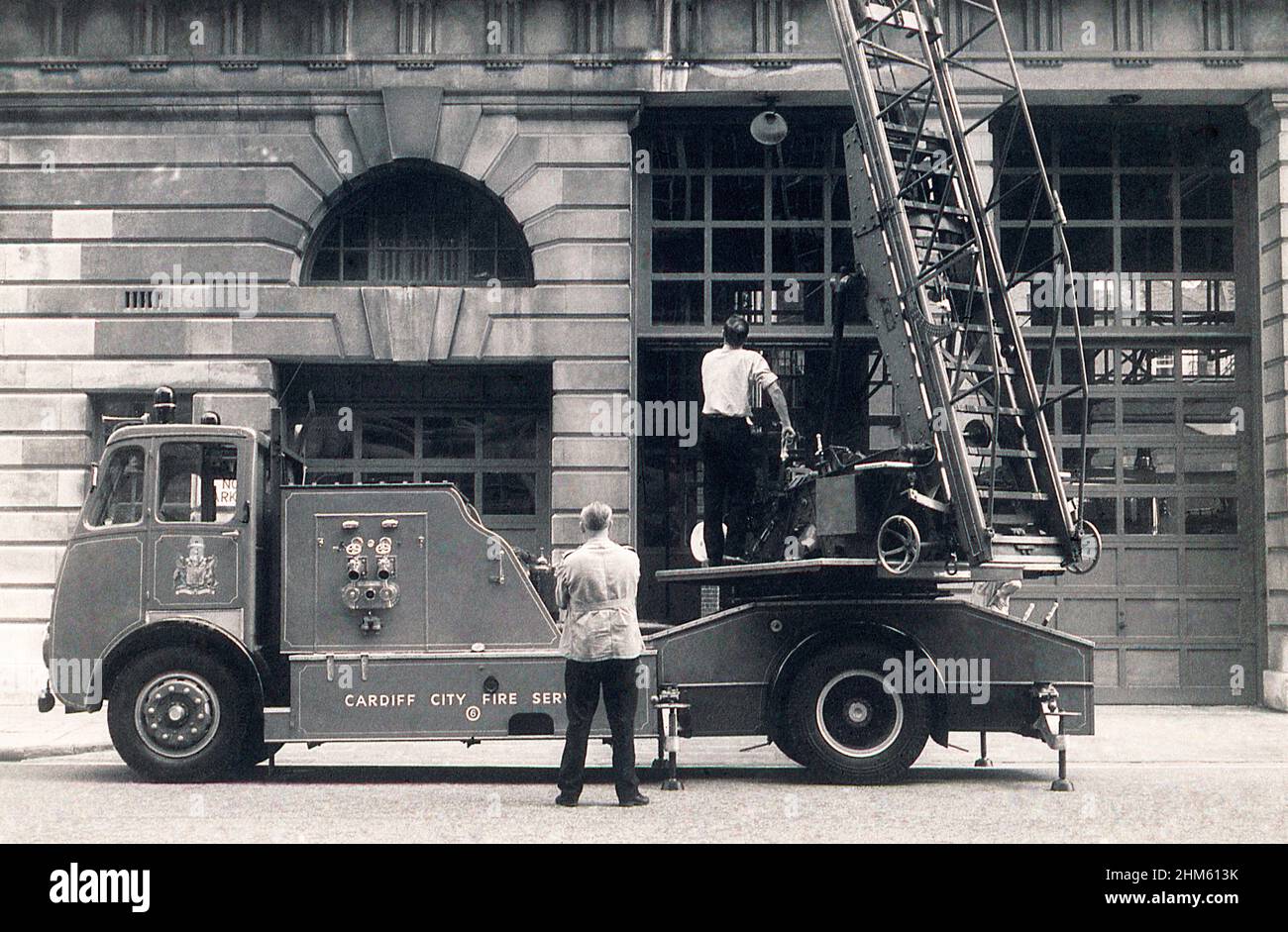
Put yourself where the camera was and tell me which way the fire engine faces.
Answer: facing to the left of the viewer

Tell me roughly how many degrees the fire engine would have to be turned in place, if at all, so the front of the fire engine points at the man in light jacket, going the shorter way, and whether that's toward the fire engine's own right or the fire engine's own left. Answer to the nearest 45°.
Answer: approximately 45° to the fire engine's own left

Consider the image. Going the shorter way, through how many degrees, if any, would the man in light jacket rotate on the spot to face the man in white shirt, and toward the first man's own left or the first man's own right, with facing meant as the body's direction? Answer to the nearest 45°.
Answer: approximately 45° to the first man's own right

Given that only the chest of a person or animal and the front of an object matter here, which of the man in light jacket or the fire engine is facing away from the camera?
the man in light jacket

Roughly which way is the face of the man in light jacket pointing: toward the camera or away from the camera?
away from the camera

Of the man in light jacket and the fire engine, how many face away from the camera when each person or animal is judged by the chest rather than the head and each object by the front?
1

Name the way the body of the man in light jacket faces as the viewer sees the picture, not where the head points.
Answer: away from the camera

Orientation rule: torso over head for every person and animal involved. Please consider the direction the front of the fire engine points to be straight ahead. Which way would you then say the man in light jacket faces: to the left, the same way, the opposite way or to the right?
to the right

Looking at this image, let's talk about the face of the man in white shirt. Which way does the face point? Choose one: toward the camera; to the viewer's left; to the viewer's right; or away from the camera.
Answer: away from the camera
